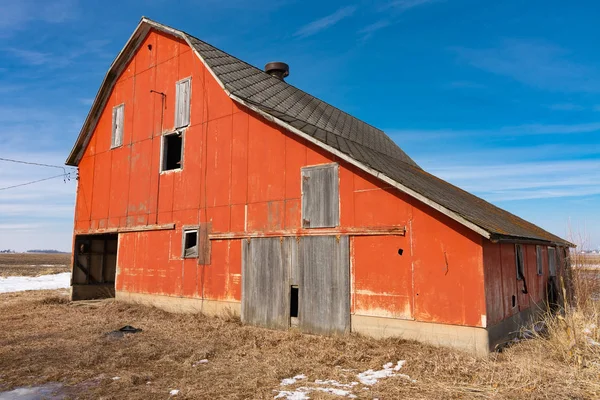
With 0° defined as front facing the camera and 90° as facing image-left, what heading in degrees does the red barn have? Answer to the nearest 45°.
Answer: approximately 45°

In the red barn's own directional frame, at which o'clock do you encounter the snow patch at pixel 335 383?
The snow patch is roughly at 10 o'clock from the red barn.
